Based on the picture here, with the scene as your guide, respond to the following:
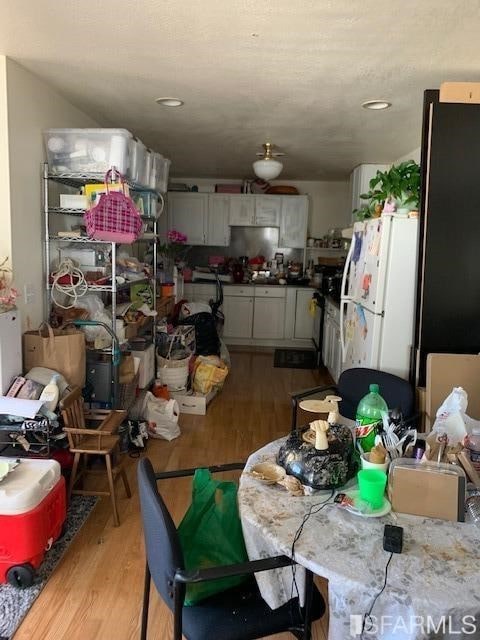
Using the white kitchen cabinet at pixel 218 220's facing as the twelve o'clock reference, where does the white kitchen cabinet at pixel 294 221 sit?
the white kitchen cabinet at pixel 294 221 is roughly at 9 o'clock from the white kitchen cabinet at pixel 218 220.

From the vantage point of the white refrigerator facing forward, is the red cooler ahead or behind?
ahead

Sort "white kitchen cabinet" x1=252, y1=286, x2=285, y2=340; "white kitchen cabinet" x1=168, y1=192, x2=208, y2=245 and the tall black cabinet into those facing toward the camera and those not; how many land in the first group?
2

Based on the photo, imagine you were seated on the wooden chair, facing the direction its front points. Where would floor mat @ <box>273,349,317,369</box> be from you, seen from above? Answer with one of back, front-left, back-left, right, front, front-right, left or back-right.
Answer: left

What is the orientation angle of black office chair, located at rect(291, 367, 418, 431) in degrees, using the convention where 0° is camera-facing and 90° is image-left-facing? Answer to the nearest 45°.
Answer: approximately 45°

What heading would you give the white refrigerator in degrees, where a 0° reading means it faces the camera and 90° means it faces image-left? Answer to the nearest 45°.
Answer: approximately 45°

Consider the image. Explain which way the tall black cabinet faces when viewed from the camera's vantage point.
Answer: facing to the left of the viewer

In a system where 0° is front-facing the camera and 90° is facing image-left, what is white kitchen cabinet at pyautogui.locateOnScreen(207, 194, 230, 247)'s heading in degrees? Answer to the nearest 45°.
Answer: approximately 0°

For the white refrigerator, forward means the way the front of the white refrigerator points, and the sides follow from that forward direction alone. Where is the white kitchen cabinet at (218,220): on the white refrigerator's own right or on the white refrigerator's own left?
on the white refrigerator's own right

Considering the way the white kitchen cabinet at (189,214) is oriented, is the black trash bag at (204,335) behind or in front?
in front
